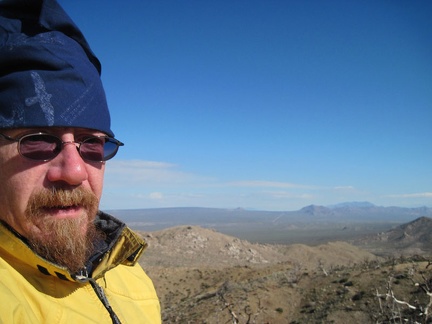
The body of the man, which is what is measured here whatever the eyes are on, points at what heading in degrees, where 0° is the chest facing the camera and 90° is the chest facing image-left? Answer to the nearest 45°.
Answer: approximately 315°
